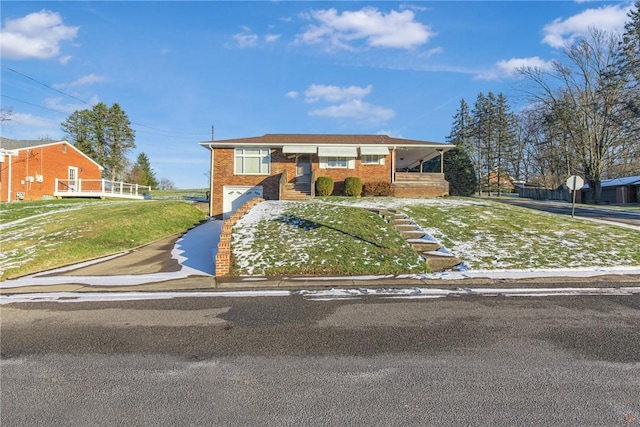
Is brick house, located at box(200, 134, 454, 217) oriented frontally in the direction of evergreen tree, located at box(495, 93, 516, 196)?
no

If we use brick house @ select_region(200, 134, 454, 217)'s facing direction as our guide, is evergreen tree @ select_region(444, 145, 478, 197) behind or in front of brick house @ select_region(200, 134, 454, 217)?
behind

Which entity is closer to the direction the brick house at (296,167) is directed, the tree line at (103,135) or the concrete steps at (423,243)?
the concrete steps

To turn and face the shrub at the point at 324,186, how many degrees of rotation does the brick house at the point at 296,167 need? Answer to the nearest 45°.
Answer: approximately 45° to its left

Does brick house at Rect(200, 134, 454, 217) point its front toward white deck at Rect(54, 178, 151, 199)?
no

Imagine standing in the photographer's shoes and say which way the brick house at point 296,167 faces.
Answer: facing the viewer

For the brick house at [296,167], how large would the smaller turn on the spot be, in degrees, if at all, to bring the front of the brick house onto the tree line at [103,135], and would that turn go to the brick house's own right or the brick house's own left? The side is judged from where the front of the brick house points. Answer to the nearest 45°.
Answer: approximately 135° to the brick house's own right

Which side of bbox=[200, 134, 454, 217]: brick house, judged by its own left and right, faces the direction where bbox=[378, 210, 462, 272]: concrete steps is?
front

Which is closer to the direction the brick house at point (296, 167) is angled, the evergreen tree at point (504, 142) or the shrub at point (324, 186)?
the shrub

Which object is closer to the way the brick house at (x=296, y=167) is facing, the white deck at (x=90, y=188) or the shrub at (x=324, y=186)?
the shrub

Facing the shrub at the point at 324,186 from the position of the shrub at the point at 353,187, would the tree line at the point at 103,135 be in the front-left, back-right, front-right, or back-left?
front-right

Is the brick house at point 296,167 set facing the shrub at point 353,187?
no
